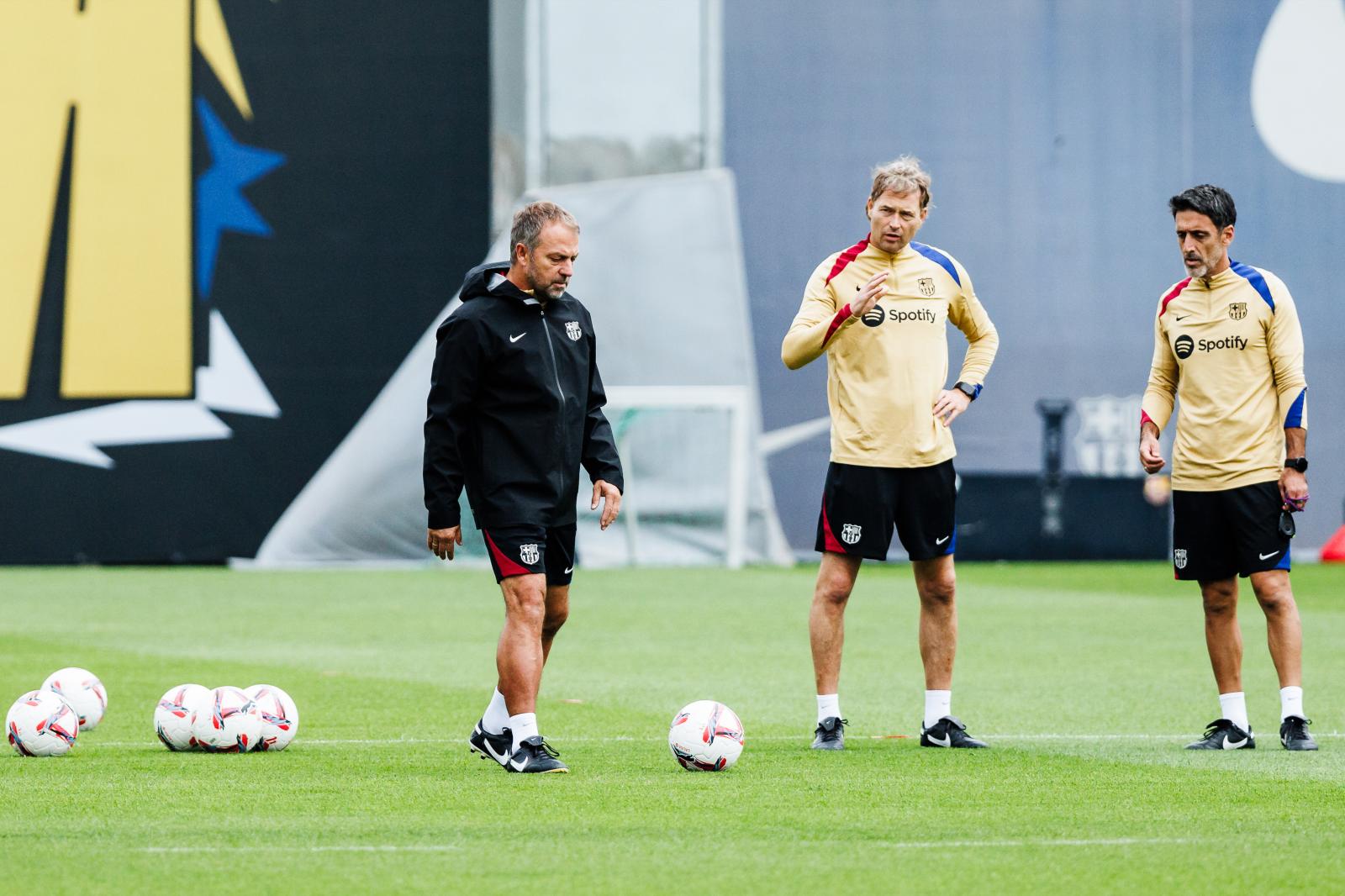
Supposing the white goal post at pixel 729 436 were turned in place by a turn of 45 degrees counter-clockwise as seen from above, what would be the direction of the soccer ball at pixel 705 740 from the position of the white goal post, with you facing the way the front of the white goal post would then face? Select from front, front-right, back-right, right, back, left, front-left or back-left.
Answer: front-right

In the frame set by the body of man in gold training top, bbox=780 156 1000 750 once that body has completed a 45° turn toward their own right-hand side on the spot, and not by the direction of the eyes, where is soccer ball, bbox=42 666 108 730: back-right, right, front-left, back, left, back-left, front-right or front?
front-right

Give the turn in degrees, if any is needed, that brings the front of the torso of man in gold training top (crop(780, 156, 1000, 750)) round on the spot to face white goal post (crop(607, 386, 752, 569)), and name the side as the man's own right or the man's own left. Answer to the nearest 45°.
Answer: approximately 180°

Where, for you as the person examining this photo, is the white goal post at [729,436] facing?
facing the viewer

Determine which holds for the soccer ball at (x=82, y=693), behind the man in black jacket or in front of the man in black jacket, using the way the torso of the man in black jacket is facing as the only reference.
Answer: behind

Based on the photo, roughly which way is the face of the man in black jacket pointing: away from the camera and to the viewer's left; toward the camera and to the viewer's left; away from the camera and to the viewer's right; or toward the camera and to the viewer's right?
toward the camera and to the viewer's right

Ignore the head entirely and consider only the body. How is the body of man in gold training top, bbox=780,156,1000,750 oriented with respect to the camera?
toward the camera

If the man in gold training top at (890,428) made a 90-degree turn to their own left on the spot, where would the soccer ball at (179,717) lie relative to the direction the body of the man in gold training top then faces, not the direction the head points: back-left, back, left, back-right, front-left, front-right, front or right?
back

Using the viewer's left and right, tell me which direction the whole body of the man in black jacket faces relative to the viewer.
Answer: facing the viewer and to the right of the viewer
